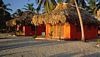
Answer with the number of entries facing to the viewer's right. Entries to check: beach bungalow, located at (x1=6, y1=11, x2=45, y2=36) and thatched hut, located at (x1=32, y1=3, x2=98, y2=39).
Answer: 0

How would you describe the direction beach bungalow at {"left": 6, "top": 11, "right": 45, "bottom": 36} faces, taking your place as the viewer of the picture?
facing the viewer and to the left of the viewer

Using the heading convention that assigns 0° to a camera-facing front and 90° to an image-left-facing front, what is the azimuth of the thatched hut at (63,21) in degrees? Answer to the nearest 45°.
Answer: approximately 45°

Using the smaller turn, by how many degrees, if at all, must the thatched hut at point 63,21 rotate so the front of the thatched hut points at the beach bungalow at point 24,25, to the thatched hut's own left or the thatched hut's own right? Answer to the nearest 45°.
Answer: approximately 90° to the thatched hut's own right
